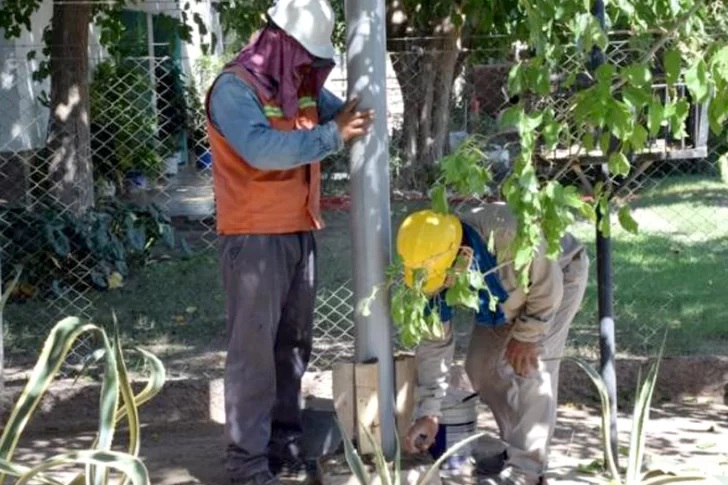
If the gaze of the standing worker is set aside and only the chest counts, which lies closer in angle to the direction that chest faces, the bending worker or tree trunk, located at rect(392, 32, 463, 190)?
the bending worker

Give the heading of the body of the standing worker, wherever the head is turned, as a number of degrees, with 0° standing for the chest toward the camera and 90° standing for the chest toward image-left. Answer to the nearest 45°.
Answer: approximately 315°

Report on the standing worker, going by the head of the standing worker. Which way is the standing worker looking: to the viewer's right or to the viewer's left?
to the viewer's right

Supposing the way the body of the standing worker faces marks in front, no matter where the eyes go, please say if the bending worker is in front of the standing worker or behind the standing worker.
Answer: in front

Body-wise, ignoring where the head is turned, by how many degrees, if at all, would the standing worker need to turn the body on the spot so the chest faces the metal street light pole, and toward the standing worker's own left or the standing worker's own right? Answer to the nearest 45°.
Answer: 0° — they already face it

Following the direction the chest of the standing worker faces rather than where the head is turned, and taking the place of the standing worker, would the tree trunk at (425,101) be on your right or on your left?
on your left
